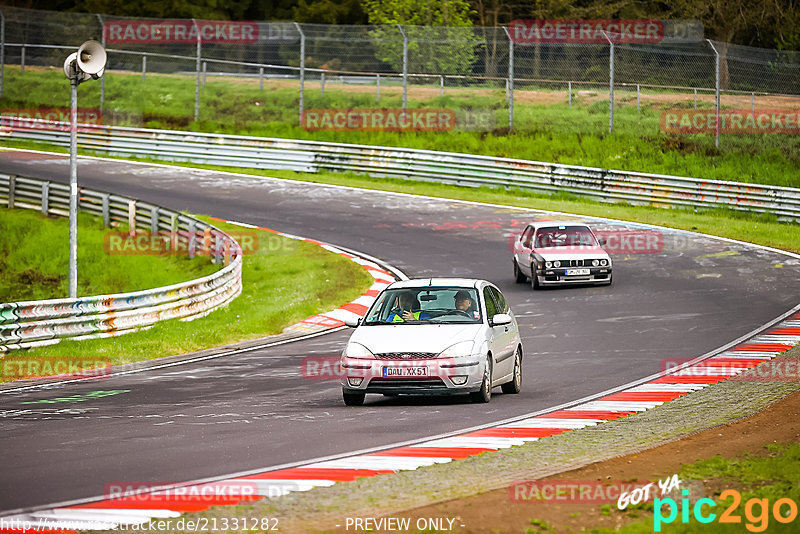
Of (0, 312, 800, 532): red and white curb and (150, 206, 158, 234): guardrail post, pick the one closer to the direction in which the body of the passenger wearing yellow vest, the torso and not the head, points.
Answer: the red and white curb

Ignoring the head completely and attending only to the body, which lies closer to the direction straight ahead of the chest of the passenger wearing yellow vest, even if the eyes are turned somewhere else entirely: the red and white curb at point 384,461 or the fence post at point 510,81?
the red and white curb

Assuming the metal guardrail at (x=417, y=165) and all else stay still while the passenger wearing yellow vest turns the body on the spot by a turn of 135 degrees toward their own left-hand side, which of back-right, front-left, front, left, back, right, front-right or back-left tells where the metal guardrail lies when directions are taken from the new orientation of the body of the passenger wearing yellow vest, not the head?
front-left

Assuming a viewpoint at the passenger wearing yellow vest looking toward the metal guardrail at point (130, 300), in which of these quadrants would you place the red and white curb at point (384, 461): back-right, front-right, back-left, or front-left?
back-left

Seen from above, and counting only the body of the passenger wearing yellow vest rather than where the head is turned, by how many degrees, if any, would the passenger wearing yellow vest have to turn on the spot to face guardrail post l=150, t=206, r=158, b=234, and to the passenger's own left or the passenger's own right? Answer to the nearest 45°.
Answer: approximately 180°

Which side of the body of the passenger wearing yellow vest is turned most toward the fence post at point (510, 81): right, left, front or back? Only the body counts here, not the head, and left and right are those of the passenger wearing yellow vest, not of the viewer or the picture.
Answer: back

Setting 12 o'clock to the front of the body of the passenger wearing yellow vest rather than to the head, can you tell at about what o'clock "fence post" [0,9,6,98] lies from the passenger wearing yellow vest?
The fence post is roughly at 5 o'clock from the passenger wearing yellow vest.

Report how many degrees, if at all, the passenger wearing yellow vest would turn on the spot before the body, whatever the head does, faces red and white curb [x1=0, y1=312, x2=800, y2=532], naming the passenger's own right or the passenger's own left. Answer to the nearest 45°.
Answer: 0° — they already face it

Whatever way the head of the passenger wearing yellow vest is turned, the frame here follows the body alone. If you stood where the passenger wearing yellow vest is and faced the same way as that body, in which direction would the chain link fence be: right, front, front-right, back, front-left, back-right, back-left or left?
back

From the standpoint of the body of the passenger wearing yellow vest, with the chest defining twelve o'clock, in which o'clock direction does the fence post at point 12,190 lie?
The fence post is roughly at 5 o'clock from the passenger wearing yellow vest.

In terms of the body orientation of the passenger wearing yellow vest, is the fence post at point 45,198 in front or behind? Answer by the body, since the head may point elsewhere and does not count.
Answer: behind

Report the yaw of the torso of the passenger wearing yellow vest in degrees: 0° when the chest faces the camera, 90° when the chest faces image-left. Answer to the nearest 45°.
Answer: approximately 0°

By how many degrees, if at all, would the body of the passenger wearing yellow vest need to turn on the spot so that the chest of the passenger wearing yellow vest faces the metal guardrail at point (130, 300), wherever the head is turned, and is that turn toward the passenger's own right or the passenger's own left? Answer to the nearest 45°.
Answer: approximately 135° to the passenger's own right

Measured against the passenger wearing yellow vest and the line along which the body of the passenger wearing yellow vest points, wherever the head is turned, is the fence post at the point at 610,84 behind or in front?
behind
